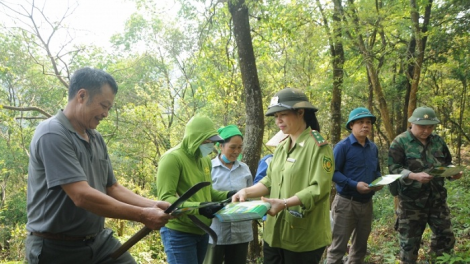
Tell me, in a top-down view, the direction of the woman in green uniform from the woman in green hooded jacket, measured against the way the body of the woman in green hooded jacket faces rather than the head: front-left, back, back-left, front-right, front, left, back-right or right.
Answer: front

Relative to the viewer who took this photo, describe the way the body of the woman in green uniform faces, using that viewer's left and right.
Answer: facing the viewer and to the left of the viewer

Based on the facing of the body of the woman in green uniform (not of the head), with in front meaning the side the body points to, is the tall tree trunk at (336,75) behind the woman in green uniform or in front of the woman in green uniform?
behind

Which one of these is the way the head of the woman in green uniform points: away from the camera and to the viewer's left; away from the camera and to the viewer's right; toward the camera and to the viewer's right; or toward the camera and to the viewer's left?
toward the camera and to the viewer's left

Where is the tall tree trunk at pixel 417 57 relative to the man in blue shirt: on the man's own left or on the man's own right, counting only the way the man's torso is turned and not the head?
on the man's own left

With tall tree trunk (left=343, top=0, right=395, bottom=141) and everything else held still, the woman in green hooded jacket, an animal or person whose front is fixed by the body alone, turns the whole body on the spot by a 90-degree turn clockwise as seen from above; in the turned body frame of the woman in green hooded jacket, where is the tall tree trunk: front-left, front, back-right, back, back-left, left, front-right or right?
back

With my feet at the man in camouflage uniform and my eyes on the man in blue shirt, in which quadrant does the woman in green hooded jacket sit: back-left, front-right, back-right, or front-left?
front-left

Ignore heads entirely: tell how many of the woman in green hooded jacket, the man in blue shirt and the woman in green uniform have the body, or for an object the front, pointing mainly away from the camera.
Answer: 0

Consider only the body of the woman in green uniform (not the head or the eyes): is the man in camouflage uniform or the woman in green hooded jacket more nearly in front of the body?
the woman in green hooded jacket

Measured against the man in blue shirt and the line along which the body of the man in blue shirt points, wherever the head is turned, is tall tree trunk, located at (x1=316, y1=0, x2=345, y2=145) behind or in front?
behind

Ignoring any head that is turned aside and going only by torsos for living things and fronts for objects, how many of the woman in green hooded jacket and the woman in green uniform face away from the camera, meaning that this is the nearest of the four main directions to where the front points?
0
